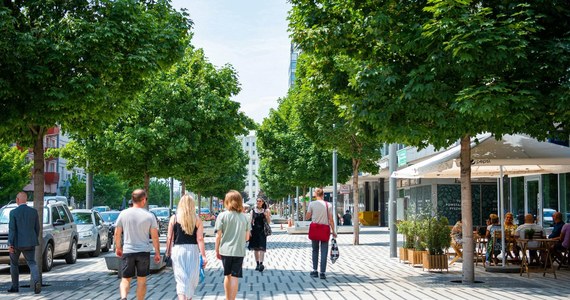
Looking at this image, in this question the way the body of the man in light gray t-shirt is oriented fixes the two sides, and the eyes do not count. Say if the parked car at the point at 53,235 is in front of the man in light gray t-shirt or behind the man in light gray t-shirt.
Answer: in front

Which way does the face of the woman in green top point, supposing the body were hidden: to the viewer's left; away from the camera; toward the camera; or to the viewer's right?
away from the camera

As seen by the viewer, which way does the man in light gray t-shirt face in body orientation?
away from the camera

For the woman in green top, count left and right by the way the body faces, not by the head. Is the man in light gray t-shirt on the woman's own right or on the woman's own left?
on the woman's own left

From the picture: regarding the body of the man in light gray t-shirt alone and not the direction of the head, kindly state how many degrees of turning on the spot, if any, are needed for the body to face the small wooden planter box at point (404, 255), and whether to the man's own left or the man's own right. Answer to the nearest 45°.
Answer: approximately 45° to the man's own right

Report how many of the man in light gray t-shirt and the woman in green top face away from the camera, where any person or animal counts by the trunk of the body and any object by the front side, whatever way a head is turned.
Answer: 2
